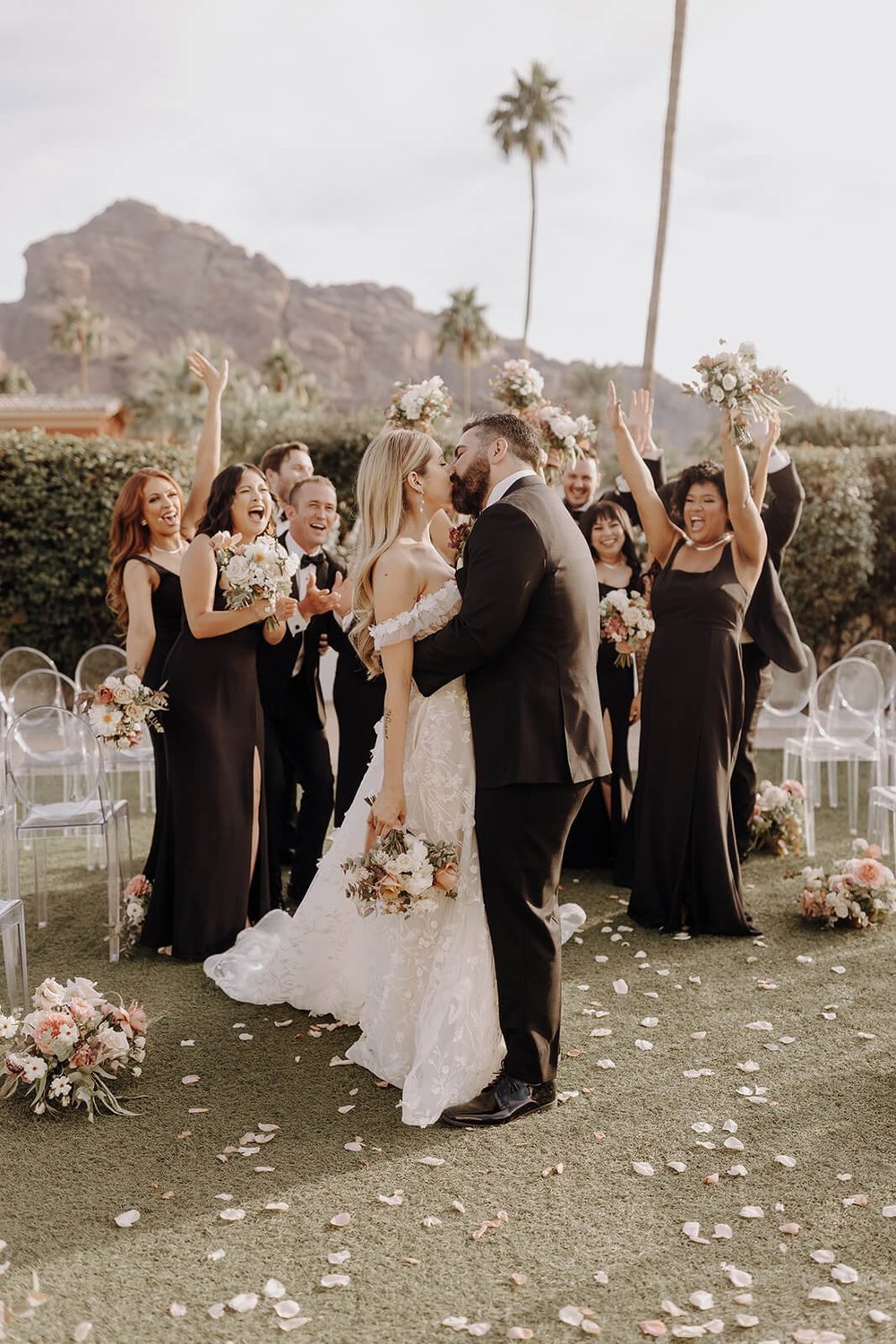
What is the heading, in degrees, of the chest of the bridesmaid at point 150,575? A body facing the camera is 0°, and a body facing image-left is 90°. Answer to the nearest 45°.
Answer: approximately 315°

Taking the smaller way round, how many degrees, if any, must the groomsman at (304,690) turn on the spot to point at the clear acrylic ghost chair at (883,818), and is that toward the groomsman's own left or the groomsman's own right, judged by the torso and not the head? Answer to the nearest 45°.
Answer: approximately 45° to the groomsman's own left

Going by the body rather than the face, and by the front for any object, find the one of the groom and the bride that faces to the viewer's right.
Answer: the bride

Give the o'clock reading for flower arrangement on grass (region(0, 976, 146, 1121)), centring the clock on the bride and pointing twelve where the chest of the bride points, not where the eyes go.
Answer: The flower arrangement on grass is roughly at 6 o'clock from the bride.

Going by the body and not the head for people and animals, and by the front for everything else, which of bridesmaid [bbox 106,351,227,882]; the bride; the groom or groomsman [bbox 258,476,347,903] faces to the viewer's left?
the groom

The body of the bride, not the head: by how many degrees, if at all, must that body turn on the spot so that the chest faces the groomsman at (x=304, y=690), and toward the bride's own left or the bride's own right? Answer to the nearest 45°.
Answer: approximately 90° to the bride's own left

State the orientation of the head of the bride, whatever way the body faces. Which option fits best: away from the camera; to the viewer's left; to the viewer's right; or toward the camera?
to the viewer's right

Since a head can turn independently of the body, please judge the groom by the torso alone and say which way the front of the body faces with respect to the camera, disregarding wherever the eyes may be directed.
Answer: to the viewer's left

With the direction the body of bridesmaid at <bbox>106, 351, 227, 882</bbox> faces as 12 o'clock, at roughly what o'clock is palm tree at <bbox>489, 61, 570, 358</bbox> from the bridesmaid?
The palm tree is roughly at 8 o'clock from the bridesmaid.

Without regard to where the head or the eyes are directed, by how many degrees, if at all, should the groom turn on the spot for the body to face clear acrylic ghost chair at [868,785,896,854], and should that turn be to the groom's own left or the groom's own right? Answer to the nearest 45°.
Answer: approximately 135° to the groom's own right

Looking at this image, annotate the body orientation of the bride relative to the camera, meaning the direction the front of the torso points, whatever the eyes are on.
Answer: to the viewer's right
